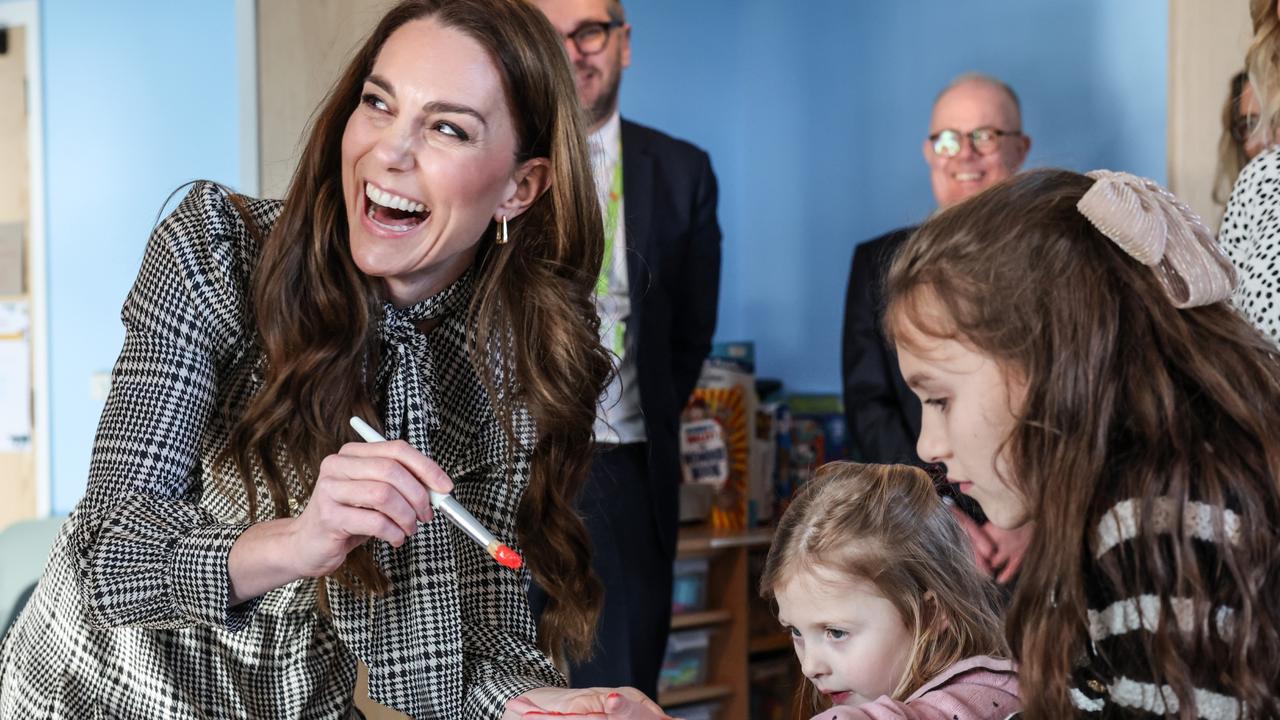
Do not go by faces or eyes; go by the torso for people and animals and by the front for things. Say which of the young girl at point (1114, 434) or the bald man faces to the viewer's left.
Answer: the young girl

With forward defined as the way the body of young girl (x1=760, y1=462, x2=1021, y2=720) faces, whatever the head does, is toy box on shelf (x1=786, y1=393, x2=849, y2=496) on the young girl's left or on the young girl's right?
on the young girl's right

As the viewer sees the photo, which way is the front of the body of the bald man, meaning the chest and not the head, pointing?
toward the camera

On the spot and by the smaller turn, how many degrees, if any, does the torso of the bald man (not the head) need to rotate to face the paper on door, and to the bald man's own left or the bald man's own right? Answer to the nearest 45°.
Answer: approximately 90° to the bald man's own right

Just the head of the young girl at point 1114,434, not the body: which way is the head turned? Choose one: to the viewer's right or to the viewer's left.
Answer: to the viewer's left

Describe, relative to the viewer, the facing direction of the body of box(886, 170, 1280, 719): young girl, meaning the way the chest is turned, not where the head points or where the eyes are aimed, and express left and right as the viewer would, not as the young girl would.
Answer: facing to the left of the viewer

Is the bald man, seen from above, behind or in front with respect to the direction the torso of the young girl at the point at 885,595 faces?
behind

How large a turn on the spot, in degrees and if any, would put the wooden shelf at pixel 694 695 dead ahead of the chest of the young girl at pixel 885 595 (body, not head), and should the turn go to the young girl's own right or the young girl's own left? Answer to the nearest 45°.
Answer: approximately 135° to the young girl's own right

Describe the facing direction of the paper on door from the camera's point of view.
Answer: facing the viewer

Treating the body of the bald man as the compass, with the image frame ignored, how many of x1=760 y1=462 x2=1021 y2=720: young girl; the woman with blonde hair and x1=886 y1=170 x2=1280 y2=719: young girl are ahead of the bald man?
3

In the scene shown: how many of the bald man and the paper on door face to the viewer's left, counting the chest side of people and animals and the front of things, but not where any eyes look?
0
